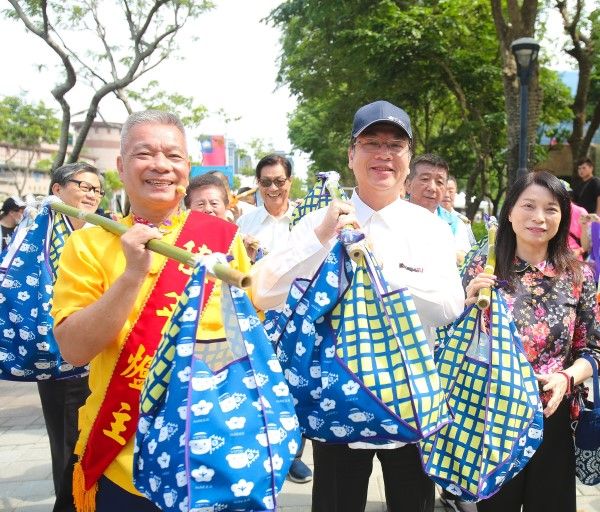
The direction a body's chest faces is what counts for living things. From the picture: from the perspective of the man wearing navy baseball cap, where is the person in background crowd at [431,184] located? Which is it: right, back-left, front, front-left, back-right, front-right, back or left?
back

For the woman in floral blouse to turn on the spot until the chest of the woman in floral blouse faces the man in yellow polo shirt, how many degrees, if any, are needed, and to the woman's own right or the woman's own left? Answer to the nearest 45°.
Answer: approximately 45° to the woman's own right

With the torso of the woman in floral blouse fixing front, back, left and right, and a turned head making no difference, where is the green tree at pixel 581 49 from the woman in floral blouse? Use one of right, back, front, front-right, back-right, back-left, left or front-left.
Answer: back

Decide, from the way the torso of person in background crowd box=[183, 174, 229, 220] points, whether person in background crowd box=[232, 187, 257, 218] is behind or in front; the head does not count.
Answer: behind

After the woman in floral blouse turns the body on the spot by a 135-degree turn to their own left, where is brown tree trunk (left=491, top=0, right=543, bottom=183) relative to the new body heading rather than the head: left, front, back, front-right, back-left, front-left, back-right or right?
front-left

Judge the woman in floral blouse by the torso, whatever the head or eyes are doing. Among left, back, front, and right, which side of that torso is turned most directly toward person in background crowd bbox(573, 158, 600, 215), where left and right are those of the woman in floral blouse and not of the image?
back

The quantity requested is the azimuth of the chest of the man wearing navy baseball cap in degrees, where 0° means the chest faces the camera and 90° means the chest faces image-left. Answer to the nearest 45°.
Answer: approximately 0°

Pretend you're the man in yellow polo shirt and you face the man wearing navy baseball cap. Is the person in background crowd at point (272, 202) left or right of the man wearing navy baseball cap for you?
left
